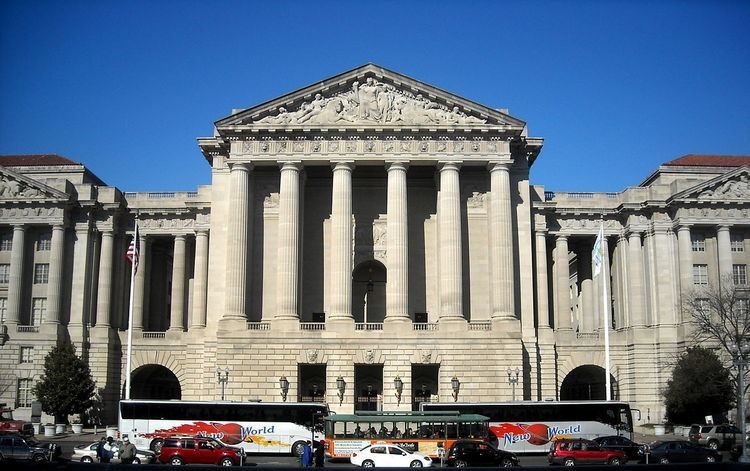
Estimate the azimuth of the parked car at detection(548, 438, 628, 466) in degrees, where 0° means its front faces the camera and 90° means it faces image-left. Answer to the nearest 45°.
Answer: approximately 270°

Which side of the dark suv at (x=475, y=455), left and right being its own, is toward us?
right

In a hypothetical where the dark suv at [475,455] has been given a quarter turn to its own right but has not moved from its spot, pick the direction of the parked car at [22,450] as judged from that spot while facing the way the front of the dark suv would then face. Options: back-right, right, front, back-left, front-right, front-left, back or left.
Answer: right

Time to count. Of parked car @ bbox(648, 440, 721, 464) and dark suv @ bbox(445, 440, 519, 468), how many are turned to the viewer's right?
2

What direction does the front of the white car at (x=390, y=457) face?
to the viewer's right
